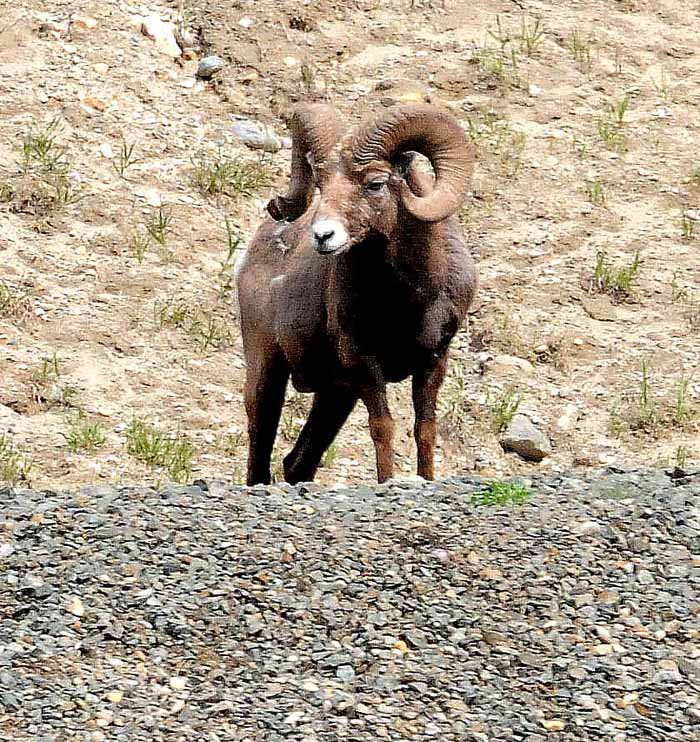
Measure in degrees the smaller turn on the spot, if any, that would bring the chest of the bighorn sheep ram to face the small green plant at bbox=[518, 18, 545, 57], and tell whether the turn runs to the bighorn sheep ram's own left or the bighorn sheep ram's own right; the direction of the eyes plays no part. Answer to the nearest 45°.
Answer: approximately 135° to the bighorn sheep ram's own left

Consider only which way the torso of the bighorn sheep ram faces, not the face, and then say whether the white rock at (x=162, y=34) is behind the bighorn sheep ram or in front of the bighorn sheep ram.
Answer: behind

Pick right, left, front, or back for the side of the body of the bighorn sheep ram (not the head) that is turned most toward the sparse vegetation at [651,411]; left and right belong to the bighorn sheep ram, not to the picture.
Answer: left

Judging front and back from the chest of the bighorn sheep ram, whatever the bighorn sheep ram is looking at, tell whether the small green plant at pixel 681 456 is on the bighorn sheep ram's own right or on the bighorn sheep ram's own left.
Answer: on the bighorn sheep ram's own left

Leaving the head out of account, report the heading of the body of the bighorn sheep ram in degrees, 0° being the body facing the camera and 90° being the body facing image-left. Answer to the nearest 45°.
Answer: approximately 315°

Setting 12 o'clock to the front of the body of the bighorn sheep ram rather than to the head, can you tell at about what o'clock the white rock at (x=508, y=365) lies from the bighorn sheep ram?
The white rock is roughly at 8 o'clock from the bighorn sheep ram.

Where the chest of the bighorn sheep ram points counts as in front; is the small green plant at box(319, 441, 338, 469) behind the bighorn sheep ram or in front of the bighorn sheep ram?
behind

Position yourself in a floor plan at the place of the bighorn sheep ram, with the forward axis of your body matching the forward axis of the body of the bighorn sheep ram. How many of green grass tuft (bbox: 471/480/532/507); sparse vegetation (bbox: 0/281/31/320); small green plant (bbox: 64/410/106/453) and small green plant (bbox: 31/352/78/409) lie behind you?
3

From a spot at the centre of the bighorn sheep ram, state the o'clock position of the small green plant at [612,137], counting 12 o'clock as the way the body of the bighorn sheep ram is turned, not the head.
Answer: The small green plant is roughly at 8 o'clock from the bighorn sheep ram.

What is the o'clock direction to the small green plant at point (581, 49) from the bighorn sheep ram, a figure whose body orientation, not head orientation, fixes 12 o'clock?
The small green plant is roughly at 8 o'clock from the bighorn sheep ram.

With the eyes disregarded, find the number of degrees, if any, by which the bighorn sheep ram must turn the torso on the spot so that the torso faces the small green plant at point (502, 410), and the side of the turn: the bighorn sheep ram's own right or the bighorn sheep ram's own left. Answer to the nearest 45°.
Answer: approximately 135° to the bighorn sheep ram's own left

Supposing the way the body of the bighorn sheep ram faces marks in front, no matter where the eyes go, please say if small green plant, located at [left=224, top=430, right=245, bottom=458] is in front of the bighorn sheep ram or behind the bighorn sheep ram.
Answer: behind

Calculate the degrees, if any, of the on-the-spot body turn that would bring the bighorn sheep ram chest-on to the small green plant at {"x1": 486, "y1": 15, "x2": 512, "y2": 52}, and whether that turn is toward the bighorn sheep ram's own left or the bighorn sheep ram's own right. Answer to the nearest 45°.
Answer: approximately 135° to the bighorn sheep ram's own left

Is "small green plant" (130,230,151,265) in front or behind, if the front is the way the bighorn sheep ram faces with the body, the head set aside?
behind

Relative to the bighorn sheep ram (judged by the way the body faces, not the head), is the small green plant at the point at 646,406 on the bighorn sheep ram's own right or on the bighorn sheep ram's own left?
on the bighorn sheep ram's own left
